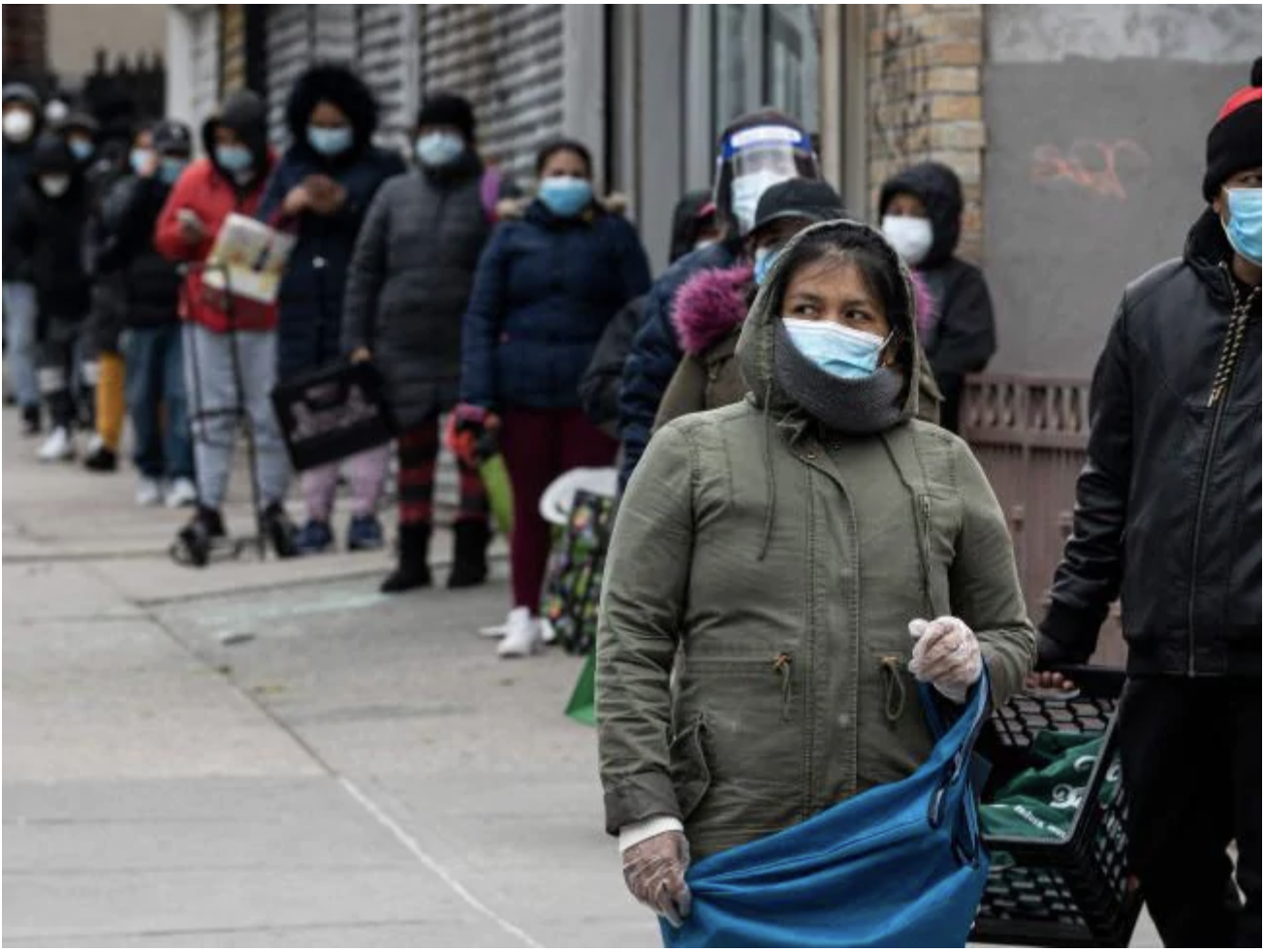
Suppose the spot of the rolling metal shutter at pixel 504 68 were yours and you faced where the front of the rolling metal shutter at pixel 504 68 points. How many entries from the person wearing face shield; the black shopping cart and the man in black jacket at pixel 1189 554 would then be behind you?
0

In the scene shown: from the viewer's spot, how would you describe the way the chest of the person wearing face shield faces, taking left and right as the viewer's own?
facing the viewer

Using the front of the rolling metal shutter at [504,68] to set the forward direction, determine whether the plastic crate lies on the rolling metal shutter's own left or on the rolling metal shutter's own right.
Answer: on the rolling metal shutter's own left

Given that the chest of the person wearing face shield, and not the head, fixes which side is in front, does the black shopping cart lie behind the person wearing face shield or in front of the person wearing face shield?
behind

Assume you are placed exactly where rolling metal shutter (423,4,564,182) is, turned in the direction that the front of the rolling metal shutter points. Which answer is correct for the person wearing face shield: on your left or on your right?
on your left

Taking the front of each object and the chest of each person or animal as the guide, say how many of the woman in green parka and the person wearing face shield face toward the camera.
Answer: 2

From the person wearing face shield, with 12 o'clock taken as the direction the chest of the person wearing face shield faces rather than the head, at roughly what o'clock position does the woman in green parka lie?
The woman in green parka is roughly at 12 o'clock from the person wearing face shield.

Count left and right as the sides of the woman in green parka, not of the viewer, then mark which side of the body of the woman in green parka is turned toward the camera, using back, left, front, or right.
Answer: front

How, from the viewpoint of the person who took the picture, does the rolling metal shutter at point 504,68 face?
facing the viewer and to the left of the viewer

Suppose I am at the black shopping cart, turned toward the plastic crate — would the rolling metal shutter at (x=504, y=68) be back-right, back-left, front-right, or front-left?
back-left

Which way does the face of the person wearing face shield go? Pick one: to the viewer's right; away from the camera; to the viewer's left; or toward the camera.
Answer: toward the camera

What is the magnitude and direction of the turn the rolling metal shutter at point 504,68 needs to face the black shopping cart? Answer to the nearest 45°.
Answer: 0° — it already faces it

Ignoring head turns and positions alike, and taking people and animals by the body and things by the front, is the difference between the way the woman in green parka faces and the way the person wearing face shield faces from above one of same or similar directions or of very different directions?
same or similar directions

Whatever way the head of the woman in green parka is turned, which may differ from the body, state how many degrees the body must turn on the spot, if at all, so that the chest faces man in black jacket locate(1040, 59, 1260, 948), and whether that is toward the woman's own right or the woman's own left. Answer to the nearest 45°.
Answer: approximately 135° to the woman's own left

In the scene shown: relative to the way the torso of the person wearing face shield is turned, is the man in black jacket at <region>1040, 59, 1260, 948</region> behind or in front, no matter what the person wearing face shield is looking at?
in front

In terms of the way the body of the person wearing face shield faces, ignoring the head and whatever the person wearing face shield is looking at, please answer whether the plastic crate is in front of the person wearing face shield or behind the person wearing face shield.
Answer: in front
